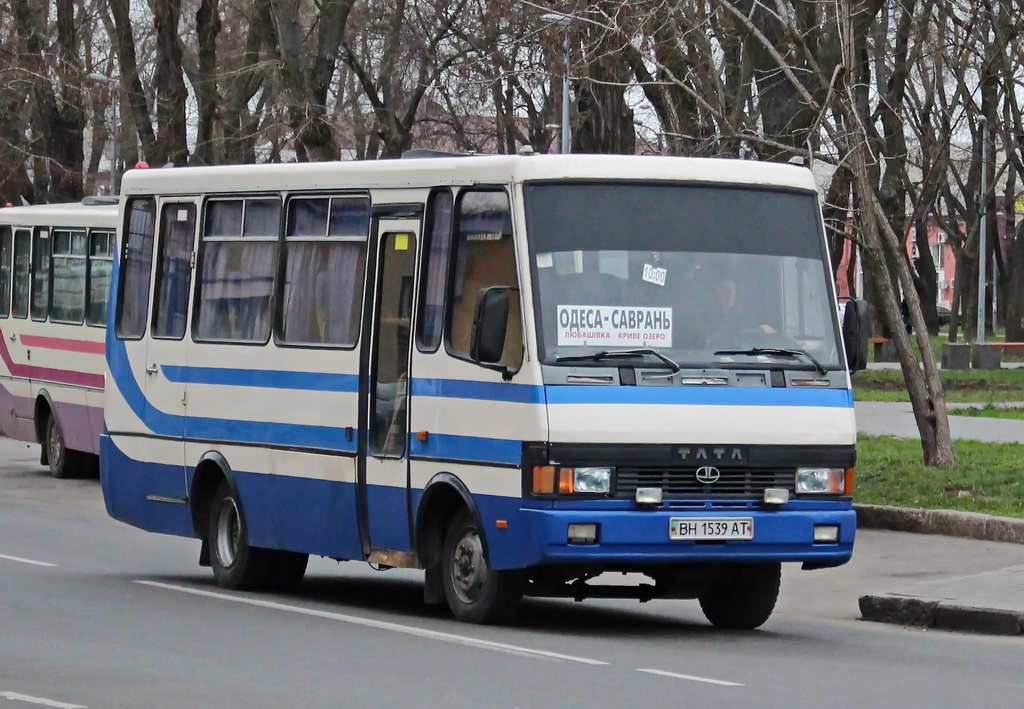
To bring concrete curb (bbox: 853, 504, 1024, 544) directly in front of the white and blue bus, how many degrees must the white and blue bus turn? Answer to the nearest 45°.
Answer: approximately 90° to its left

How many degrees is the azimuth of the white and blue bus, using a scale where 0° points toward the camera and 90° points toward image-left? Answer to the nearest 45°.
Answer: approximately 315°

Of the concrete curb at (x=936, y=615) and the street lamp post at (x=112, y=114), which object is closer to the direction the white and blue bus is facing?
the concrete curb

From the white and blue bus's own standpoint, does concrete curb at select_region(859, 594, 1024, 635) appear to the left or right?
on its left

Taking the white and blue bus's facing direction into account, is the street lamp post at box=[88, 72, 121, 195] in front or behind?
behind
